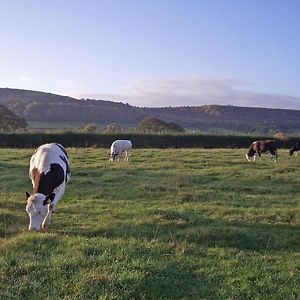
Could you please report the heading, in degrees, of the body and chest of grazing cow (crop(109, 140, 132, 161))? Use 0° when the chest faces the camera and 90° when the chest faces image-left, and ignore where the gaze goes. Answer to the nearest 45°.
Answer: approximately 45°

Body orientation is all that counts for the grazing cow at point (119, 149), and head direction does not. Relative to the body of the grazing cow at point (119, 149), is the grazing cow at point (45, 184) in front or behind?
in front
